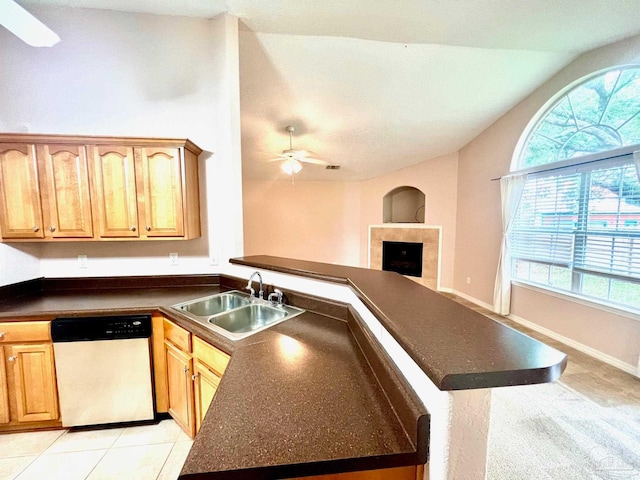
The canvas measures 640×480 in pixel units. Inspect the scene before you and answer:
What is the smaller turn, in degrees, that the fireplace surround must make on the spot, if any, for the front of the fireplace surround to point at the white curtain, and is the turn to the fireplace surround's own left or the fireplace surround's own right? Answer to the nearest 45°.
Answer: approximately 90° to the fireplace surround's own left

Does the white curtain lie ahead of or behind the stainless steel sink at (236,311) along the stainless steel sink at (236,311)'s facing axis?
behind

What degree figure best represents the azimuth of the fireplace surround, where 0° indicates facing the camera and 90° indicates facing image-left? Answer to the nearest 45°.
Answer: approximately 45°

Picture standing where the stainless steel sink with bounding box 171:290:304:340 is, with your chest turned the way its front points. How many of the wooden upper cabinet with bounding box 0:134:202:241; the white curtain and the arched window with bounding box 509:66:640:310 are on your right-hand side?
1

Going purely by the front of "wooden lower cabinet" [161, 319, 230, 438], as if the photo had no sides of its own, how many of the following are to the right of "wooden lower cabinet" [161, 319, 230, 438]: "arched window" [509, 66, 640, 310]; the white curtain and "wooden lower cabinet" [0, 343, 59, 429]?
1

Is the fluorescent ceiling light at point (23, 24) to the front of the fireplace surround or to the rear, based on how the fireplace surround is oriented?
to the front

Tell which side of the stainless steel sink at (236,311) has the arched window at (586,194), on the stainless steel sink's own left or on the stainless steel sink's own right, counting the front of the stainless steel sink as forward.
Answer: on the stainless steel sink's own left

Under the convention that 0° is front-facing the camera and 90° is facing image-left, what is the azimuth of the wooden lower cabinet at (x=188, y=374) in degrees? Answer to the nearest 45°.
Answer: approximately 45°

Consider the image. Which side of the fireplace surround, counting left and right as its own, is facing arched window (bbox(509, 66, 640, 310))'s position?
left
